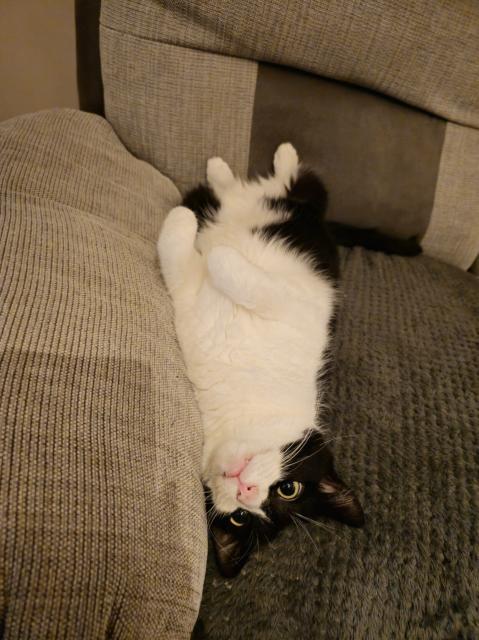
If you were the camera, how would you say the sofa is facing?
facing the viewer
